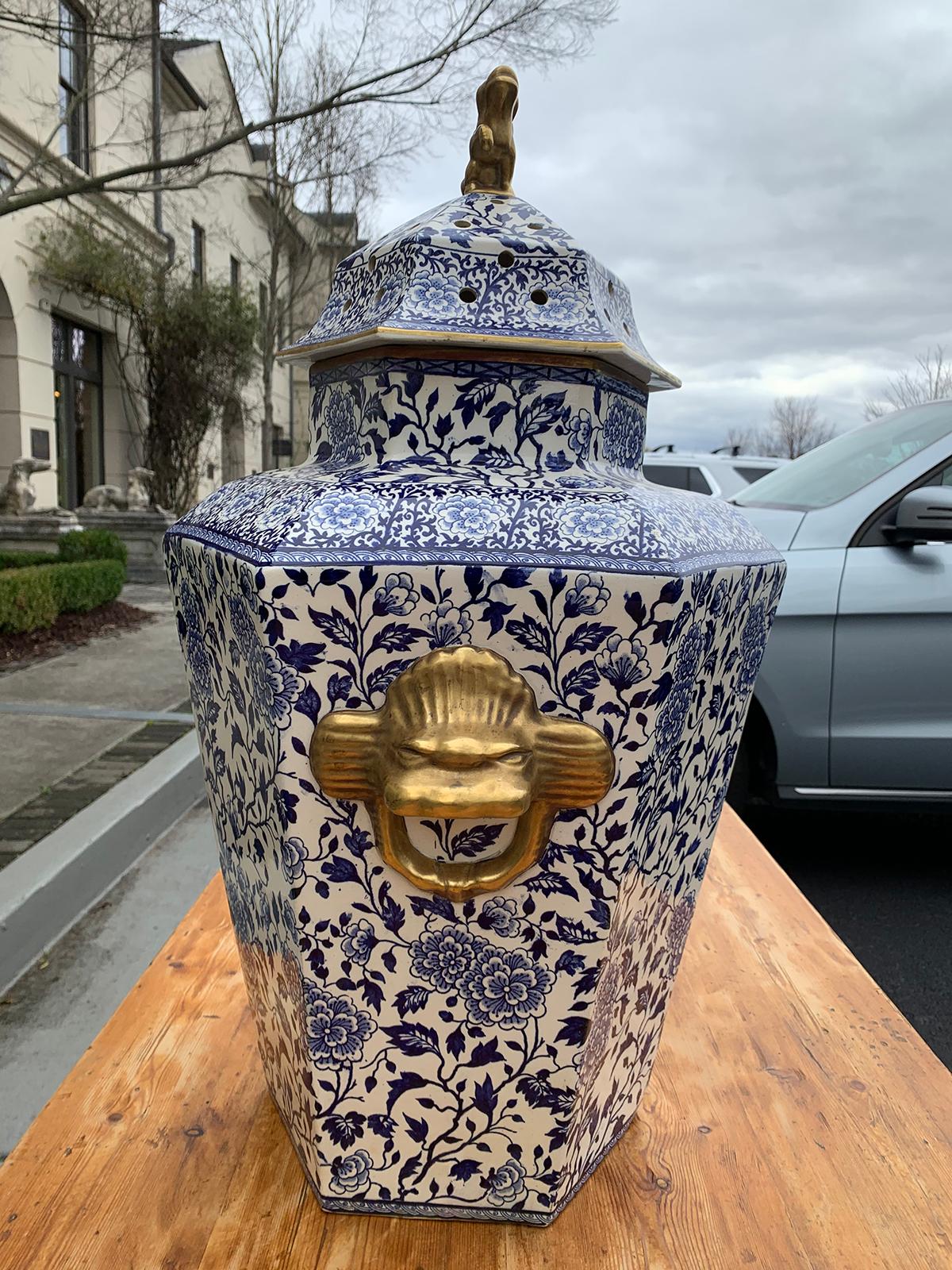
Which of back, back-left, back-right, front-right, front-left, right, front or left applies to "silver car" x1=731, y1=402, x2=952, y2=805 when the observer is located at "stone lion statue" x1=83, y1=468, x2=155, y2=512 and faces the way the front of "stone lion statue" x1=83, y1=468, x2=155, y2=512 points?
right

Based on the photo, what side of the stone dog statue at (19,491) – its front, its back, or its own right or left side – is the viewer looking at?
right

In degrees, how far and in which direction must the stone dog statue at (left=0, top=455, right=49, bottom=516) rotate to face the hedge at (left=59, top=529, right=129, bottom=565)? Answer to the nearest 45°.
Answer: approximately 90° to its right

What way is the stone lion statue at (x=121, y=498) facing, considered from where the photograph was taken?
facing to the right of the viewer

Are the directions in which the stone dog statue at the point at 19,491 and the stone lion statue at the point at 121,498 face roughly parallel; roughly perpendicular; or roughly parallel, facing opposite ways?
roughly parallel

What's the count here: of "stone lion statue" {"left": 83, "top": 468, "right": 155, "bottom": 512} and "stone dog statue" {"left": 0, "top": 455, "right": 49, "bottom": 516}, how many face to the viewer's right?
2

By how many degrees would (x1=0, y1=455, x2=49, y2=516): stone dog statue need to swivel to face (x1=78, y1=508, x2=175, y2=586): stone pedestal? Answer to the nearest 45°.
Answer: approximately 45° to its left
